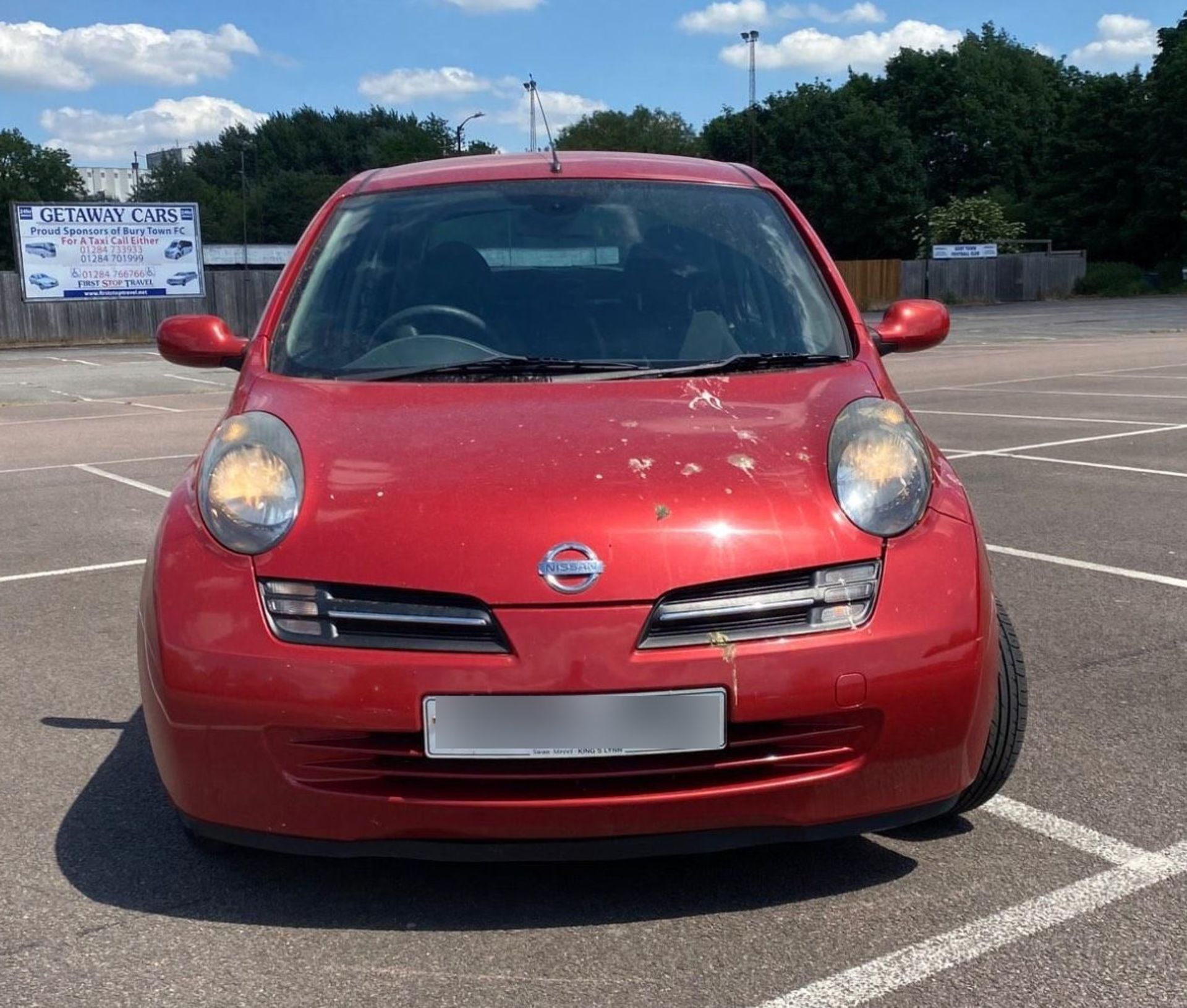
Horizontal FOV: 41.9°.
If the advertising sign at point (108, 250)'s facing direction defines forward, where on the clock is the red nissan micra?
The red nissan micra is roughly at 12 o'clock from the advertising sign.

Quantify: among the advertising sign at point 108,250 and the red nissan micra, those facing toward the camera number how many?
2

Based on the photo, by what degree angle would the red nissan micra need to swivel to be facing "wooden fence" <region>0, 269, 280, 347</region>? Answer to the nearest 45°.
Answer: approximately 180°

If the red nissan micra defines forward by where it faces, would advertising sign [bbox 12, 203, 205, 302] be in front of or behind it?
behind

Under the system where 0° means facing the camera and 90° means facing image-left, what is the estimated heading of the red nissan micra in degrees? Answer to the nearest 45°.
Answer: approximately 0°

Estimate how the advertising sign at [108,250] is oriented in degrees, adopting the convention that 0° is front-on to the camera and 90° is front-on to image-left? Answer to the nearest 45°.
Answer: approximately 0°
